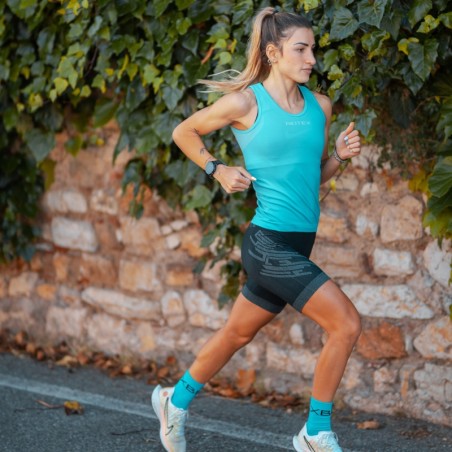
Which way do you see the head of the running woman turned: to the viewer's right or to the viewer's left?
to the viewer's right

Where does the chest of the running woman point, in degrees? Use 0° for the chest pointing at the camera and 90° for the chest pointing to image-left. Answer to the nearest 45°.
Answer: approximately 315°
